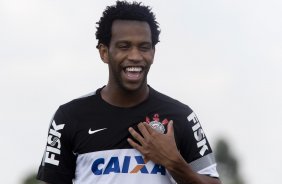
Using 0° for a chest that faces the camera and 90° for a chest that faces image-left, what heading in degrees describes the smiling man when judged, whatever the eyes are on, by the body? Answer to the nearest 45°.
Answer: approximately 0°
